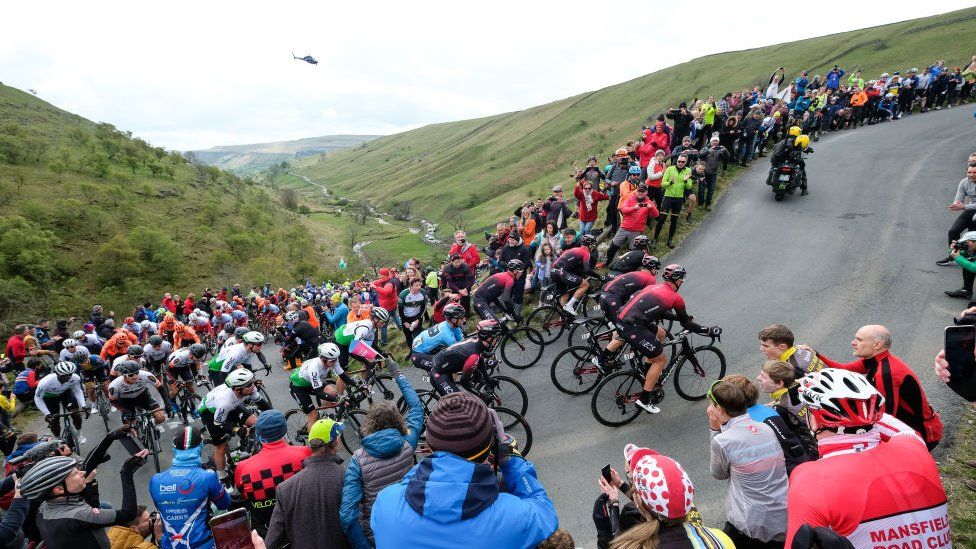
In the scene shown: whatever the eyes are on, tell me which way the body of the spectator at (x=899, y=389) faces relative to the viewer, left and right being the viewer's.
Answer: facing to the left of the viewer

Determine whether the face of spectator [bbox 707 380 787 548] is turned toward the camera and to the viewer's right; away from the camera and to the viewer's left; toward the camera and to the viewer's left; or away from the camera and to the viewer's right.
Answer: away from the camera and to the viewer's left

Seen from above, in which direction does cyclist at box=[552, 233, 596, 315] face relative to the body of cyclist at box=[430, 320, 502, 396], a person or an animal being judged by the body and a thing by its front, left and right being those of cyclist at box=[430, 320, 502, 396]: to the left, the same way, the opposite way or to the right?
the same way

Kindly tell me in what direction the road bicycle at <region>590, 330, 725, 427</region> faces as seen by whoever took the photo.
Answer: facing to the right of the viewer

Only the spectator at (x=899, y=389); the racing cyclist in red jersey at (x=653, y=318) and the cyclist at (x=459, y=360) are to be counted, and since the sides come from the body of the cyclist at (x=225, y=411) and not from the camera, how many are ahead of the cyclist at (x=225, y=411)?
3

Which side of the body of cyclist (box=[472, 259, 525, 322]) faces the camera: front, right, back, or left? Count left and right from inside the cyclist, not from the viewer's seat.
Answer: right

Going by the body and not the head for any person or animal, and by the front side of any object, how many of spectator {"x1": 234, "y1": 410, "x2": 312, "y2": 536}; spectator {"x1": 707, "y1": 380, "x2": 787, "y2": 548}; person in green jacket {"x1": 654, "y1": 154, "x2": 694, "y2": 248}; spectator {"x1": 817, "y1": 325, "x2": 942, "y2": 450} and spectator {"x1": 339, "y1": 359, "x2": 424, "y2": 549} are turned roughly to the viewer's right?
0

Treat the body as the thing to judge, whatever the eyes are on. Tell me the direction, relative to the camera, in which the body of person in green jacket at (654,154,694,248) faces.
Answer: toward the camera

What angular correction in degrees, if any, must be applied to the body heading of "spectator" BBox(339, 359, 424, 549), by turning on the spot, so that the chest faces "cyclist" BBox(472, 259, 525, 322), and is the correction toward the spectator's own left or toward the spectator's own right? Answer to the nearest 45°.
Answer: approximately 45° to the spectator's own right

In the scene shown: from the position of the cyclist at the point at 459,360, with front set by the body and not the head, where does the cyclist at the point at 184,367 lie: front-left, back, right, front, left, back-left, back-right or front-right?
back-left

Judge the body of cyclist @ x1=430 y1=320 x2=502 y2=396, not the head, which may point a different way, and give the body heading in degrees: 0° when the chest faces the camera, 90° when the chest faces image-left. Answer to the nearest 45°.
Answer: approximately 270°

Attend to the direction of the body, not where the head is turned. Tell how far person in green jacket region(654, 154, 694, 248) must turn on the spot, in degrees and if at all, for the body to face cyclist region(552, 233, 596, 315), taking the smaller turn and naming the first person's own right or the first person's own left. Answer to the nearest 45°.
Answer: approximately 45° to the first person's own right

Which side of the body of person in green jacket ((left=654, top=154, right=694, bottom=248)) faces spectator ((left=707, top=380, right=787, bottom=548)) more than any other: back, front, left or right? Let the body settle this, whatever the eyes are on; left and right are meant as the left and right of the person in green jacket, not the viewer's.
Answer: front

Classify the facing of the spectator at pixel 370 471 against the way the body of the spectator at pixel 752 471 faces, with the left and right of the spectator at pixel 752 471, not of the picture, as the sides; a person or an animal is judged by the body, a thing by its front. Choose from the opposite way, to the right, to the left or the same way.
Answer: the same way

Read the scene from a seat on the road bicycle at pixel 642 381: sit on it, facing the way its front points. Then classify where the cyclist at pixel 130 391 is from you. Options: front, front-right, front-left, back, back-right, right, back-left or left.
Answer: back

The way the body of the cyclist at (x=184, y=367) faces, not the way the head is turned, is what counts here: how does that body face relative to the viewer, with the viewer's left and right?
facing the viewer and to the right of the viewer

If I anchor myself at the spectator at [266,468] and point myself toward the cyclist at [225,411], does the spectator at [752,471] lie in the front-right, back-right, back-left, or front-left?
back-right
